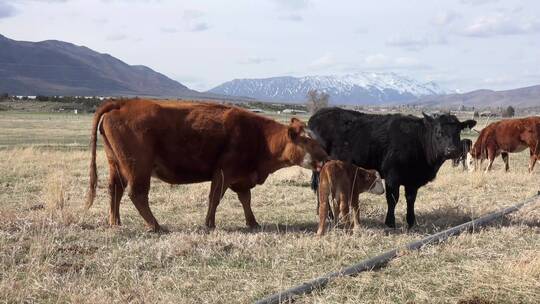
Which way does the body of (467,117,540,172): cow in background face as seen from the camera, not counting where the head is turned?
to the viewer's left

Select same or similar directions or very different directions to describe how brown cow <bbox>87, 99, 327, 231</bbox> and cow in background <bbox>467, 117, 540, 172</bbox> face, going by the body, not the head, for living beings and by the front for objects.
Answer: very different directions

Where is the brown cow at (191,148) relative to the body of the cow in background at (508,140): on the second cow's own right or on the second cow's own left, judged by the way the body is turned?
on the second cow's own left

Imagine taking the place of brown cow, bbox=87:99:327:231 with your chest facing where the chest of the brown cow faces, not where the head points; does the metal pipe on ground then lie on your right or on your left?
on your right

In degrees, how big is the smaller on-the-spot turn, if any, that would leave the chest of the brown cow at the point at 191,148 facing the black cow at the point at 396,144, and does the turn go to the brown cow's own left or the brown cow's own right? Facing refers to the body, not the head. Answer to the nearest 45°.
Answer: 0° — it already faces it

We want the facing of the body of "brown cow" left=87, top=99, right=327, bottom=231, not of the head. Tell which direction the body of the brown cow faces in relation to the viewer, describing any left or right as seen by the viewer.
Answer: facing to the right of the viewer

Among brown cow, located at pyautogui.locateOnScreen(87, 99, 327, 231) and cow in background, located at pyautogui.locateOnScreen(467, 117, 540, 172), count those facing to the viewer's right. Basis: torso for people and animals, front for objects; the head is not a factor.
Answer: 1
